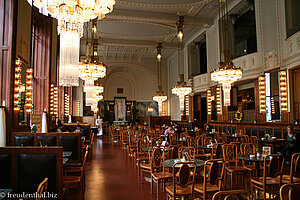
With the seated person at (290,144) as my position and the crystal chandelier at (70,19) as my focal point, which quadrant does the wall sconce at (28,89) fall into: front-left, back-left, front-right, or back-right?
front-right

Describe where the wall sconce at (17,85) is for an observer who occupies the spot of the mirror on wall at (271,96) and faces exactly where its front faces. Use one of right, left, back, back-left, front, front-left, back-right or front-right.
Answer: front

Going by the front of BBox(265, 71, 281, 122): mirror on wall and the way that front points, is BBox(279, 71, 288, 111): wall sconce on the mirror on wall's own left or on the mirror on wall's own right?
on the mirror on wall's own left

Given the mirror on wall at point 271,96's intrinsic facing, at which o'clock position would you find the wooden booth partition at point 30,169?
The wooden booth partition is roughly at 11 o'clock from the mirror on wall.

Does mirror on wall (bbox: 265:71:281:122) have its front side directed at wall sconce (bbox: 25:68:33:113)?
yes

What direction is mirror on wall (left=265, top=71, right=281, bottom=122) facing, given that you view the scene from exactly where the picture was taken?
facing the viewer and to the left of the viewer

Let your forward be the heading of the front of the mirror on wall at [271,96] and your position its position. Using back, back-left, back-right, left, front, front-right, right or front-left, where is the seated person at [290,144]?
front-left
